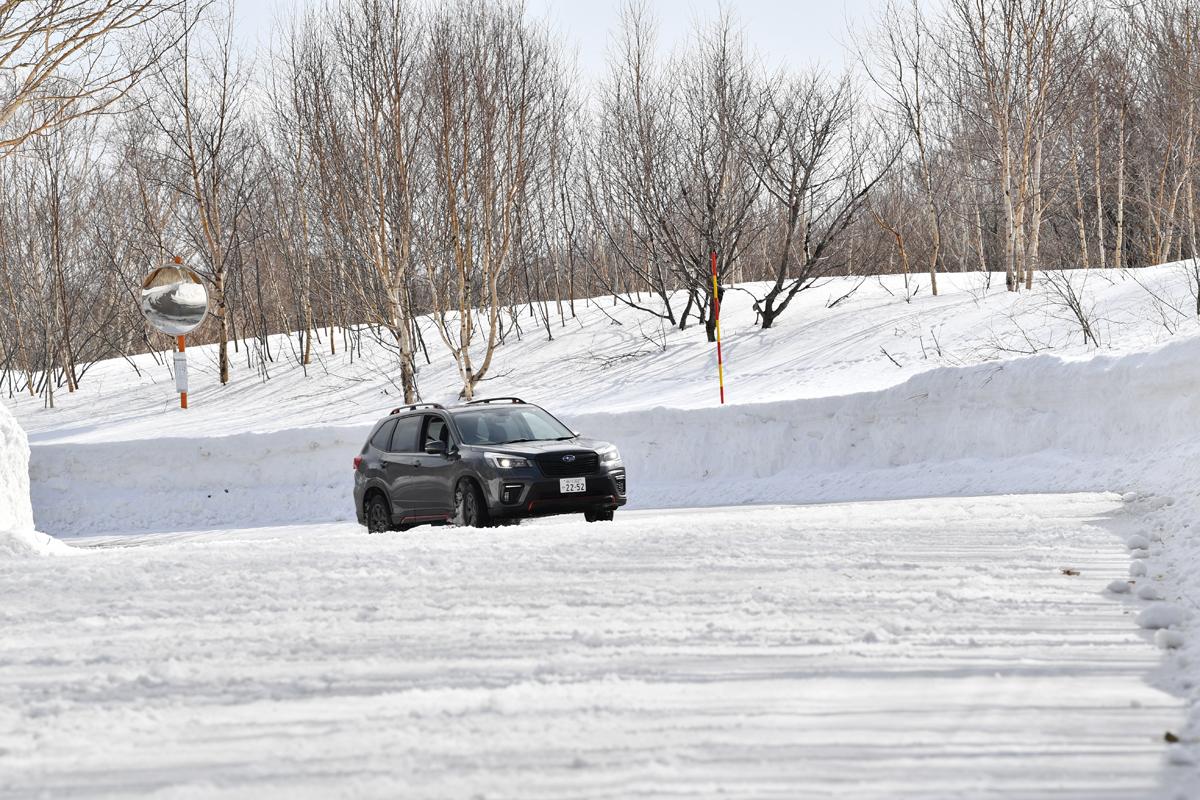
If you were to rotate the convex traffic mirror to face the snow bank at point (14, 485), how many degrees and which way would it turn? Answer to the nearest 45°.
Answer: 0° — it already faces it

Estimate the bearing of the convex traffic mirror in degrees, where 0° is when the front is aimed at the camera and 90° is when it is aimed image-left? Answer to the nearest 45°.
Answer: approximately 0°

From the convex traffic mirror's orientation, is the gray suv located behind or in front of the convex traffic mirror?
in front

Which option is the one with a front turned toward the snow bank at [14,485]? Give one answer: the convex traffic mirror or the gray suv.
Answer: the convex traffic mirror

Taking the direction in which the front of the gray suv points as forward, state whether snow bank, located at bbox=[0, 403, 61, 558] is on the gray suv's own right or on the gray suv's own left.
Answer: on the gray suv's own right

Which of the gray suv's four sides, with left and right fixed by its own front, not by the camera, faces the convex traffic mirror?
back

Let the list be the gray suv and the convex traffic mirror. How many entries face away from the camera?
0
